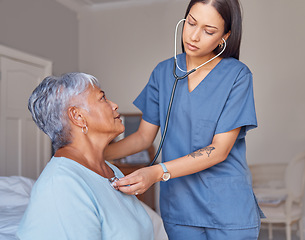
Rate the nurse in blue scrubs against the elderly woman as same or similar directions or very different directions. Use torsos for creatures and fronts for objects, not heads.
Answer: very different directions

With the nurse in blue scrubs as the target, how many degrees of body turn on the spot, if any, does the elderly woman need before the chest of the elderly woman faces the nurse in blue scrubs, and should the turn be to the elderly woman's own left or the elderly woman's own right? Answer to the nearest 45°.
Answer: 0° — they already face them

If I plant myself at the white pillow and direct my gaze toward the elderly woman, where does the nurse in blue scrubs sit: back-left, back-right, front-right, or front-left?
front-left

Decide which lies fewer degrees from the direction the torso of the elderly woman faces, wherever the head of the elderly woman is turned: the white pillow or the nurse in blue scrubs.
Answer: the nurse in blue scrubs

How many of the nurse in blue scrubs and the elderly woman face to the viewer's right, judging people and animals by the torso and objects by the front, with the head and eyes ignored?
1

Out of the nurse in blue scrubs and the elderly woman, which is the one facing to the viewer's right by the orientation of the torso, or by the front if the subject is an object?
the elderly woman

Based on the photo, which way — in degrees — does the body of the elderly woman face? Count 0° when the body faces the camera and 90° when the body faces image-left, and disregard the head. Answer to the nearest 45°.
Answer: approximately 270°

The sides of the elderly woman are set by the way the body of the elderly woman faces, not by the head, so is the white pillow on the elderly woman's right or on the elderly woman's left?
on the elderly woman's left

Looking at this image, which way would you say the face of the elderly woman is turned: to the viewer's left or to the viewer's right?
to the viewer's right

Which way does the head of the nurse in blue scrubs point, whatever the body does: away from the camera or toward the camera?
toward the camera

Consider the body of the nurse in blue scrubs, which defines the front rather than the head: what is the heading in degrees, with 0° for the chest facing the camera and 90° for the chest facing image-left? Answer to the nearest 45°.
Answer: approximately 45°
